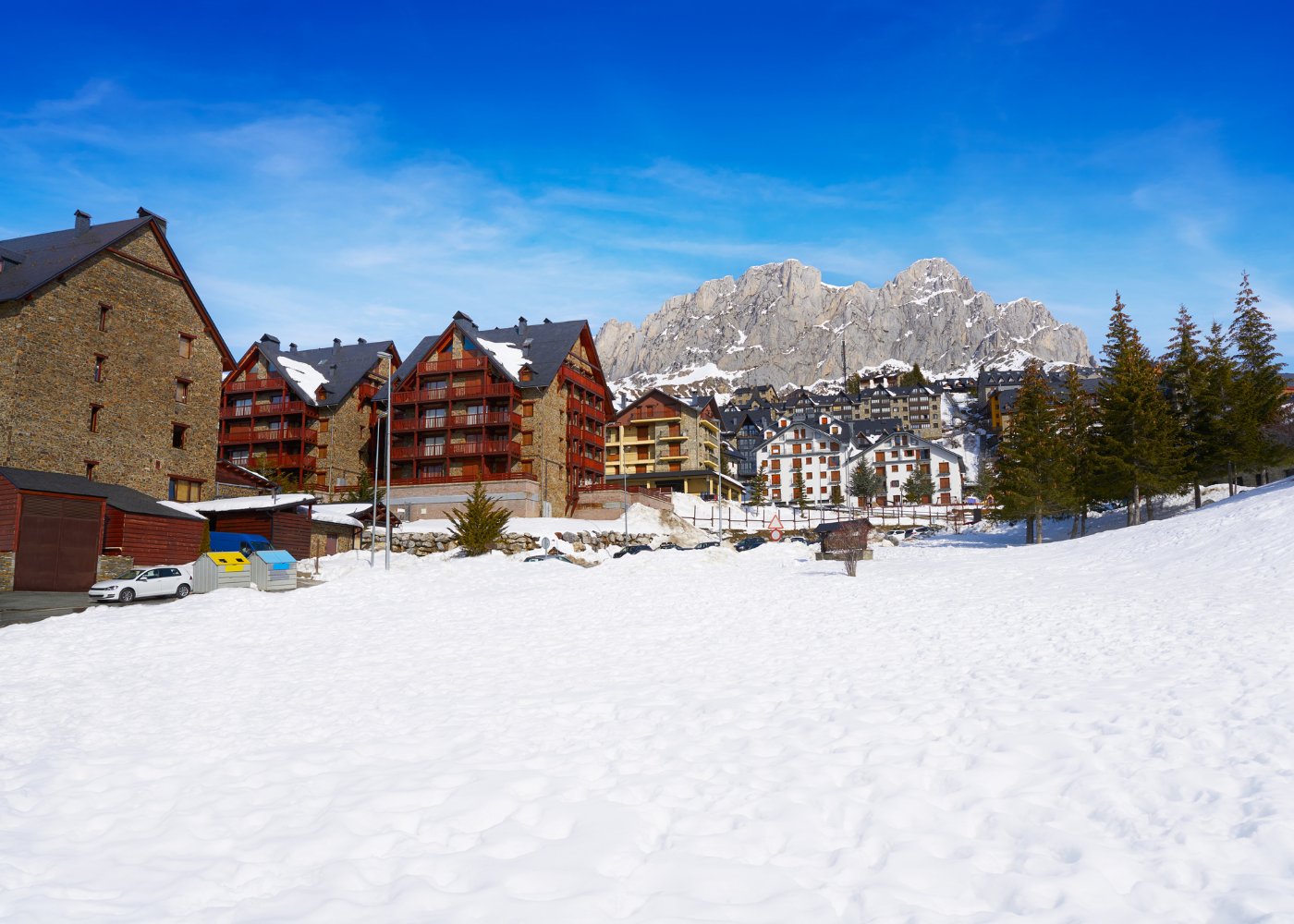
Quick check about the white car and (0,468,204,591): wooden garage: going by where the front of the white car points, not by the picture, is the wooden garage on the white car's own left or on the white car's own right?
on the white car's own right

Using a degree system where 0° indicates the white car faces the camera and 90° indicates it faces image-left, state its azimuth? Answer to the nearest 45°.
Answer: approximately 45°

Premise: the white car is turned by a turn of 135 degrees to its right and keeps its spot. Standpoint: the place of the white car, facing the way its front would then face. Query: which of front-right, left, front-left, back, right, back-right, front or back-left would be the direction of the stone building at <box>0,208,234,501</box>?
front

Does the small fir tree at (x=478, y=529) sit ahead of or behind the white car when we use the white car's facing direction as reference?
behind
